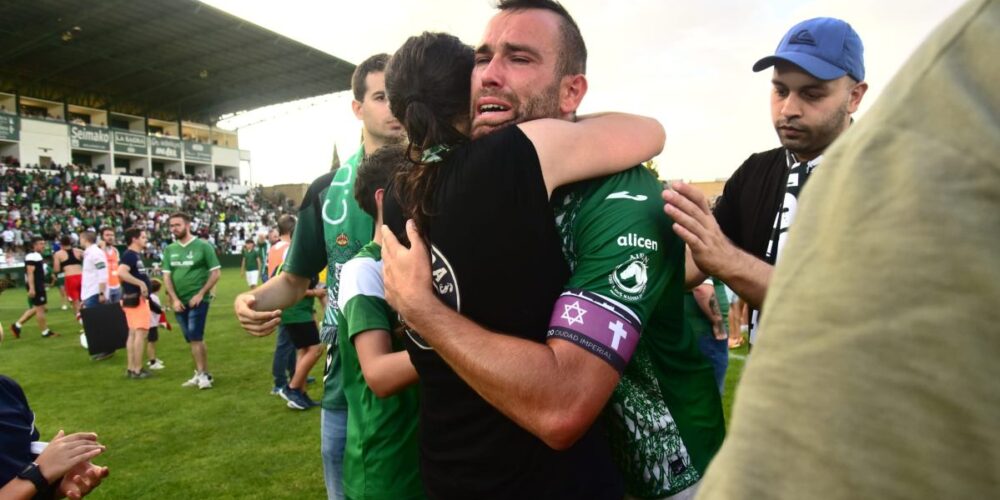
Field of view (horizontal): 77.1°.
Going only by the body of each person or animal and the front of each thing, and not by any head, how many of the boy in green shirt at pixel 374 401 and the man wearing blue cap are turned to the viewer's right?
1

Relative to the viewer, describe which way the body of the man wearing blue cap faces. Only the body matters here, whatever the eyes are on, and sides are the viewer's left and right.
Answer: facing the viewer and to the left of the viewer

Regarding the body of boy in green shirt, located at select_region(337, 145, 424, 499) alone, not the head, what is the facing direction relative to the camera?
to the viewer's right

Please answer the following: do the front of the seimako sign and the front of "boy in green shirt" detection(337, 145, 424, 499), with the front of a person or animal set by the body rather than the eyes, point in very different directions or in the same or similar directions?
same or similar directions

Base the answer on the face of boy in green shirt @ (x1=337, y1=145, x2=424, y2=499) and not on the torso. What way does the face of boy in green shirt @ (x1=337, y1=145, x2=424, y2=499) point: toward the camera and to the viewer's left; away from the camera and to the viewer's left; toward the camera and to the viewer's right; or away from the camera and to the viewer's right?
away from the camera and to the viewer's right

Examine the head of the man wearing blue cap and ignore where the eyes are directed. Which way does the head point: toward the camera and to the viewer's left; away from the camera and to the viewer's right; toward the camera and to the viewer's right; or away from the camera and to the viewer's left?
toward the camera and to the viewer's left

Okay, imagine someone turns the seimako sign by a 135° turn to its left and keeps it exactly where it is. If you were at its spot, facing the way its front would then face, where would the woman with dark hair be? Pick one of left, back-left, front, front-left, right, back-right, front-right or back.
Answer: back

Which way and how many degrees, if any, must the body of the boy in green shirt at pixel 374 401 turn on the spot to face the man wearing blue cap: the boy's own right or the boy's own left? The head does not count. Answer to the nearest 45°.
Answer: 0° — they already face them

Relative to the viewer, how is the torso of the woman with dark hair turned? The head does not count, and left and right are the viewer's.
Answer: facing away from the viewer and to the right of the viewer

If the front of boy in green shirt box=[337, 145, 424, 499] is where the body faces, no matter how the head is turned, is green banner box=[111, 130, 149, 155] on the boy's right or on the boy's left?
on the boy's left

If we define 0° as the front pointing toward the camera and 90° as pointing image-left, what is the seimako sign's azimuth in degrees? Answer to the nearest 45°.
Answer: approximately 315°

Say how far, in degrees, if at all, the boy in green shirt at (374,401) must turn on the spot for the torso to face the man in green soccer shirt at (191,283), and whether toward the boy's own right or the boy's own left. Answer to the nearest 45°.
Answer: approximately 90° to the boy's own left

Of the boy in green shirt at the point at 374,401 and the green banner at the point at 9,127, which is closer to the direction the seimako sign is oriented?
the boy in green shirt

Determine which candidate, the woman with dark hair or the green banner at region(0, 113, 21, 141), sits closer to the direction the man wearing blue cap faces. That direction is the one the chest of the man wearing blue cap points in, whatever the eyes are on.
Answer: the woman with dark hair

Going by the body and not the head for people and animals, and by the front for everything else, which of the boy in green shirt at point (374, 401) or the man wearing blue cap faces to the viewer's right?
the boy in green shirt
